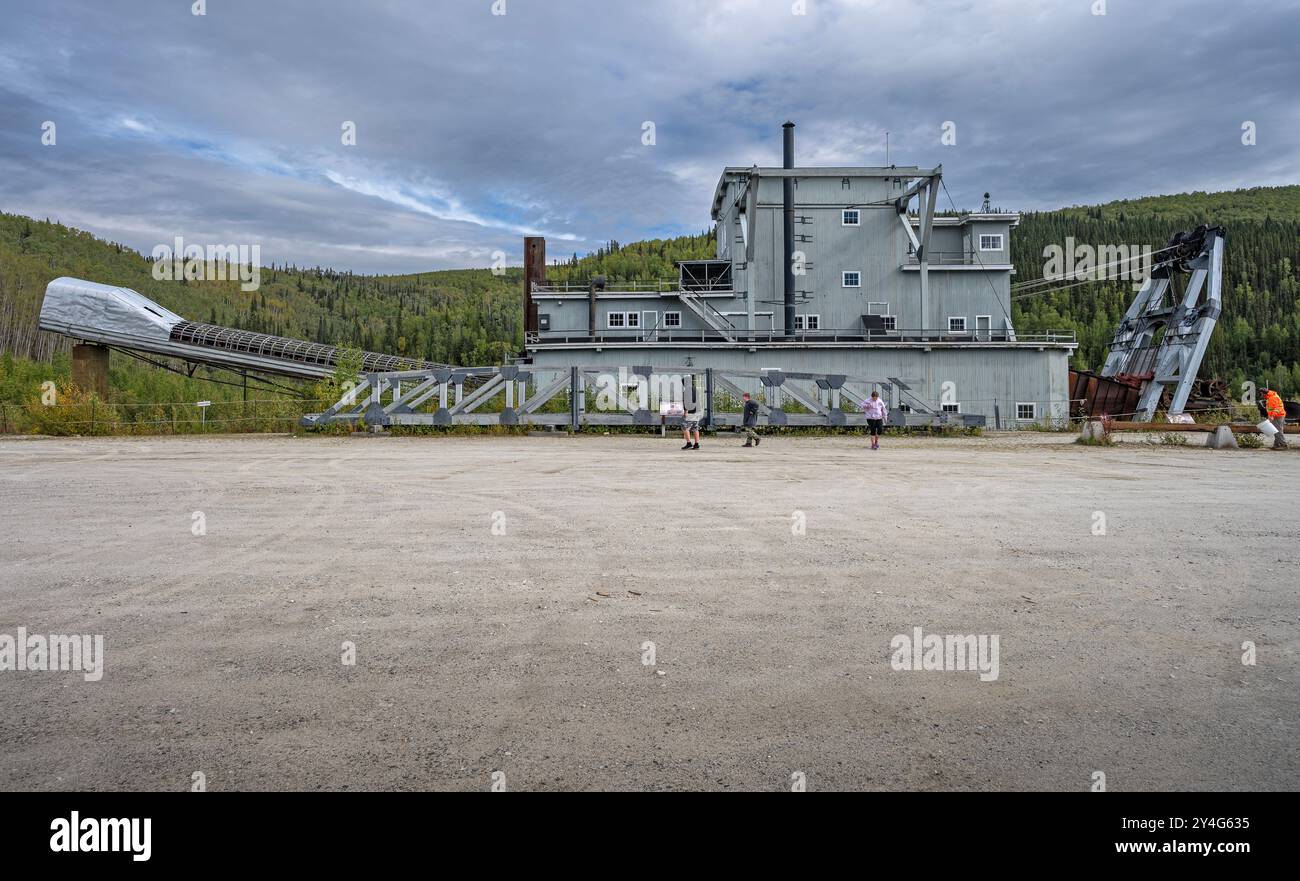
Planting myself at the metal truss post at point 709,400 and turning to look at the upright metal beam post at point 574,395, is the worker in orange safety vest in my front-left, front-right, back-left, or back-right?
back-left

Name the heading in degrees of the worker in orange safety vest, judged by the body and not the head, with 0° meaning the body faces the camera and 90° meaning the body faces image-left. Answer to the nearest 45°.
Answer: approximately 90°

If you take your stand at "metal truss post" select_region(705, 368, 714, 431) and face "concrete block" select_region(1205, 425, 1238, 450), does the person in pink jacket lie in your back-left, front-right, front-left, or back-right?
front-right

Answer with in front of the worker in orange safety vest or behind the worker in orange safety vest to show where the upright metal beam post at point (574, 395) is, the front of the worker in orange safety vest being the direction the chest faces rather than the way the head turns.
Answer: in front

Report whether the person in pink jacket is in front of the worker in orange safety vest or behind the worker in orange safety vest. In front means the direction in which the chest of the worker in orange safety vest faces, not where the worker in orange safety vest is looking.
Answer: in front

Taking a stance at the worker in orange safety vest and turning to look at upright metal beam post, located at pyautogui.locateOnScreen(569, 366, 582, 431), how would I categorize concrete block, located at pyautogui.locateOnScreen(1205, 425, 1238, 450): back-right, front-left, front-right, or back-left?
front-left
